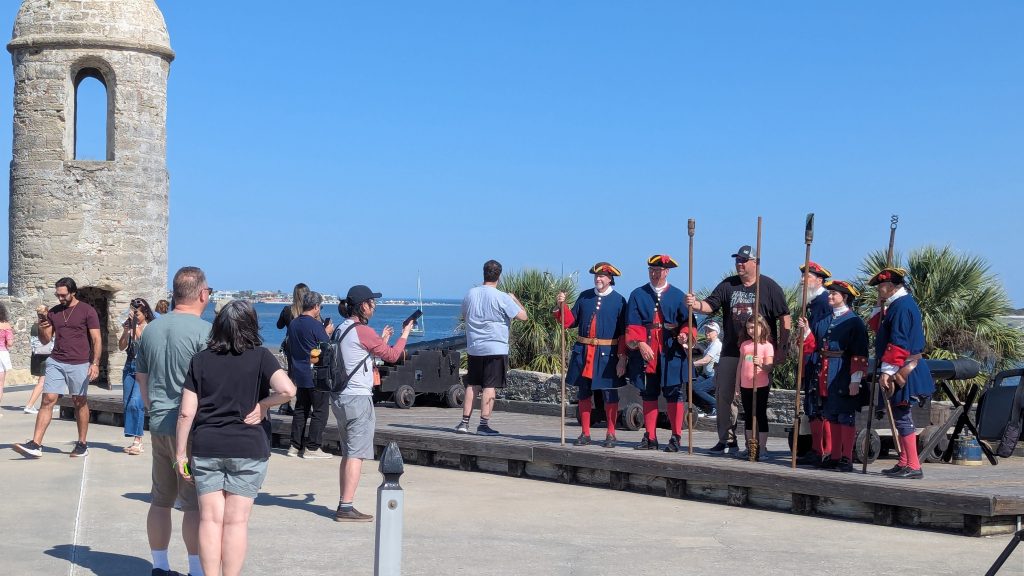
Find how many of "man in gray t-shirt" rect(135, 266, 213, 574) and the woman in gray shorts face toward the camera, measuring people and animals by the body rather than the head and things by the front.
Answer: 0

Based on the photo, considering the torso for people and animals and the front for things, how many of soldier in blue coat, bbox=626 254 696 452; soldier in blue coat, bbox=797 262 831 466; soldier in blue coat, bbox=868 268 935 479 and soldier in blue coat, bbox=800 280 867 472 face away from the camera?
0

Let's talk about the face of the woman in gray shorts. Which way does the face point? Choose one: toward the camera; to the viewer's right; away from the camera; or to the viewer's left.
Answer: away from the camera

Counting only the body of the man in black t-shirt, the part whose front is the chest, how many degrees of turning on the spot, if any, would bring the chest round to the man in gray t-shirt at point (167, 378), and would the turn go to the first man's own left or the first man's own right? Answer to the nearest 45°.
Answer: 0° — they already face them

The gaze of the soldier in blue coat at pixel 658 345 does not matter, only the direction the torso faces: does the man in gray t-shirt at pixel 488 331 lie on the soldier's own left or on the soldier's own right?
on the soldier's own right

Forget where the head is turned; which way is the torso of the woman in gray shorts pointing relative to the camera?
away from the camera

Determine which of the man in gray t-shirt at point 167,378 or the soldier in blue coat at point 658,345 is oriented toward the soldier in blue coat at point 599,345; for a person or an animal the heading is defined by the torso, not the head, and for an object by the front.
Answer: the man in gray t-shirt

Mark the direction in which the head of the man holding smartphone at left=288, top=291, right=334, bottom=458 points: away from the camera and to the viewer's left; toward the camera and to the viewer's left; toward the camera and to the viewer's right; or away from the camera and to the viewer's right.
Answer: away from the camera and to the viewer's right

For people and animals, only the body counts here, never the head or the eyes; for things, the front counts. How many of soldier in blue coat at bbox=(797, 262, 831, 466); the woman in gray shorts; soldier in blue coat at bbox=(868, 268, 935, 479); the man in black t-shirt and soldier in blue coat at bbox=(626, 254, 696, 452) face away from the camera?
1

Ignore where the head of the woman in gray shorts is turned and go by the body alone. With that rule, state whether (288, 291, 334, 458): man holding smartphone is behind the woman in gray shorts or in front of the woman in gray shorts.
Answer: in front

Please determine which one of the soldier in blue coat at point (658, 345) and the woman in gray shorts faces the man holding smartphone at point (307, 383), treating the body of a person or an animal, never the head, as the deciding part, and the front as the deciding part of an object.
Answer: the woman in gray shorts

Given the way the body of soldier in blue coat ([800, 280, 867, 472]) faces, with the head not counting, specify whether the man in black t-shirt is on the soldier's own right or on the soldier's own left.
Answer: on the soldier's own right

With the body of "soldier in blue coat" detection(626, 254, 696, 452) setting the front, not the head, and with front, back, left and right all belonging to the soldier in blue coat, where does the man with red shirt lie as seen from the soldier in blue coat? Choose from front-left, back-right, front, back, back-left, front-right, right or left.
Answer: right

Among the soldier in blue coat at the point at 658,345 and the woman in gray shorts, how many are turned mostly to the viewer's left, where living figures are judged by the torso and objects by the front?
0
